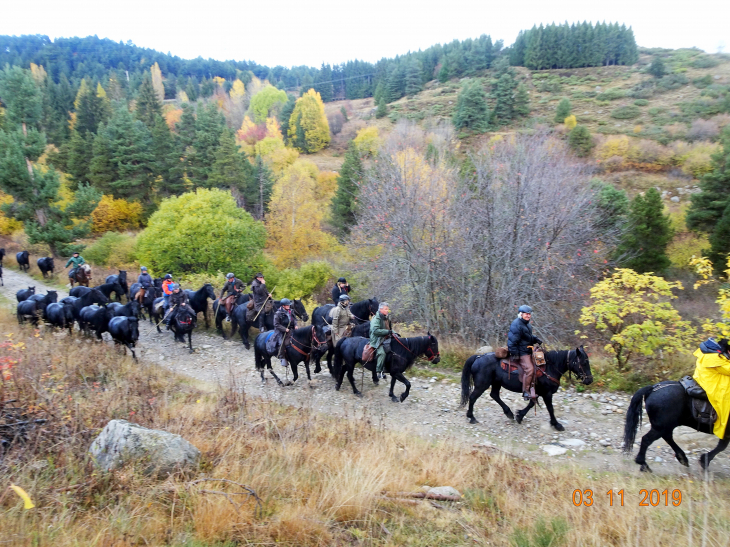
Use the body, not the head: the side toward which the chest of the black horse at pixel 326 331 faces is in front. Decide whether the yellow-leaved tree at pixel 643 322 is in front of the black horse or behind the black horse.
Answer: in front

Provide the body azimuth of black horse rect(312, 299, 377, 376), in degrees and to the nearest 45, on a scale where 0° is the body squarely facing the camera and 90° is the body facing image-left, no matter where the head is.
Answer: approximately 270°

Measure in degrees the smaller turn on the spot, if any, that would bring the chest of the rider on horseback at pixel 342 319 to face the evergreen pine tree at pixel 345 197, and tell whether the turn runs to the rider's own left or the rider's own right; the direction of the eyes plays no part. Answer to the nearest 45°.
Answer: approximately 135° to the rider's own left

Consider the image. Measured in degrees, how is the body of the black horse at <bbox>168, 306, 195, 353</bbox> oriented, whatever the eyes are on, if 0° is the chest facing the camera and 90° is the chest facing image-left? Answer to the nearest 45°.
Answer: approximately 315°

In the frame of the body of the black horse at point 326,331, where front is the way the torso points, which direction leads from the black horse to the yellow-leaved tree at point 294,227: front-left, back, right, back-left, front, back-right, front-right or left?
left

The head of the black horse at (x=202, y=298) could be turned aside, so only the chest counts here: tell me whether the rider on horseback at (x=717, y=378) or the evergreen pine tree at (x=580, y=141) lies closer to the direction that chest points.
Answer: the rider on horseback

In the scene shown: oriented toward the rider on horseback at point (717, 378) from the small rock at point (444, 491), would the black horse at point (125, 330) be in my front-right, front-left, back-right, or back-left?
back-left

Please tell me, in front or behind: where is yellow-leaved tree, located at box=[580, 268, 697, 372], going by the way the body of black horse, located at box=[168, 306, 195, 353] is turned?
in front

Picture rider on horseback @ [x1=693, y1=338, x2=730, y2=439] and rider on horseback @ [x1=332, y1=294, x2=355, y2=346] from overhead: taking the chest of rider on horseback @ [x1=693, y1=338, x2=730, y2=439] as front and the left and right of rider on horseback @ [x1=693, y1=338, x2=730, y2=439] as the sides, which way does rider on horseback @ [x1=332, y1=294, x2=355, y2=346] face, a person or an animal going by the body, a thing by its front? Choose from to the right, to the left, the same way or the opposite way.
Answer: the same way

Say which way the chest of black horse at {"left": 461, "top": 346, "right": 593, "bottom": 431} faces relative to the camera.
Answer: to the viewer's right

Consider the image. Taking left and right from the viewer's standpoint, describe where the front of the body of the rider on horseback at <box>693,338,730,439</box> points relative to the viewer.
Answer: facing to the right of the viewer

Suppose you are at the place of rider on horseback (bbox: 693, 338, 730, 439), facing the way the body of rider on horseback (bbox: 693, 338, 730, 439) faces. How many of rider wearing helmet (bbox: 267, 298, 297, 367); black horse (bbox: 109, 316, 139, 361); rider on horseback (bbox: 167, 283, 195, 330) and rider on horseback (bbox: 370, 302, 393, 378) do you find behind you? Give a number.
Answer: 4

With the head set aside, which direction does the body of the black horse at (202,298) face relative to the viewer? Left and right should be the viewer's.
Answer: facing the viewer and to the right of the viewer

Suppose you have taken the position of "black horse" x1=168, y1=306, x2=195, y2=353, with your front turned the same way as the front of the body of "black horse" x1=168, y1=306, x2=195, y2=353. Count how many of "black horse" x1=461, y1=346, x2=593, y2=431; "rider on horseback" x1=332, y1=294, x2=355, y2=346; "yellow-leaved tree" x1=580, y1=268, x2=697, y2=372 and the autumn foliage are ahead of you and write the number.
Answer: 3

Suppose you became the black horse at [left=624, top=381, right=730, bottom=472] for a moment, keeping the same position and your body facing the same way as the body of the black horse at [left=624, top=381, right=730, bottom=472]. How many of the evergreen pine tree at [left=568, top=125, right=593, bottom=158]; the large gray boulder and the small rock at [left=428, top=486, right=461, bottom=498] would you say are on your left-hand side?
1

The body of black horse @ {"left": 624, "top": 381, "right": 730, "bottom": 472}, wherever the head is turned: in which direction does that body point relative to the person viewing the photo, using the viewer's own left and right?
facing to the right of the viewer

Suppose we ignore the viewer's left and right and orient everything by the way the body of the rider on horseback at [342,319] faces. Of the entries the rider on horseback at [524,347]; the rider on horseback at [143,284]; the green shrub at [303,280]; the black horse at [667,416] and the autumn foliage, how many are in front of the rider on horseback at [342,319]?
2

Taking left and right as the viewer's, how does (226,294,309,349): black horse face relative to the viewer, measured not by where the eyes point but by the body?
facing to the right of the viewer

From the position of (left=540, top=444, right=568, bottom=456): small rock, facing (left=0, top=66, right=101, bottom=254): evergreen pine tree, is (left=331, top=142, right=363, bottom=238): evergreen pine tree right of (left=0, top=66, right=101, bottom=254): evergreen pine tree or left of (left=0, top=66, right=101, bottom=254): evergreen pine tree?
right

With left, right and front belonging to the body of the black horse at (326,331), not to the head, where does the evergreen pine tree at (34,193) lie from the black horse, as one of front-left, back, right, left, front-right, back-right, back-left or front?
back-left
